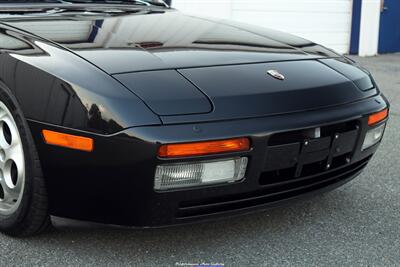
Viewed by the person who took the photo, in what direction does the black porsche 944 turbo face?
facing the viewer and to the right of the viewer
